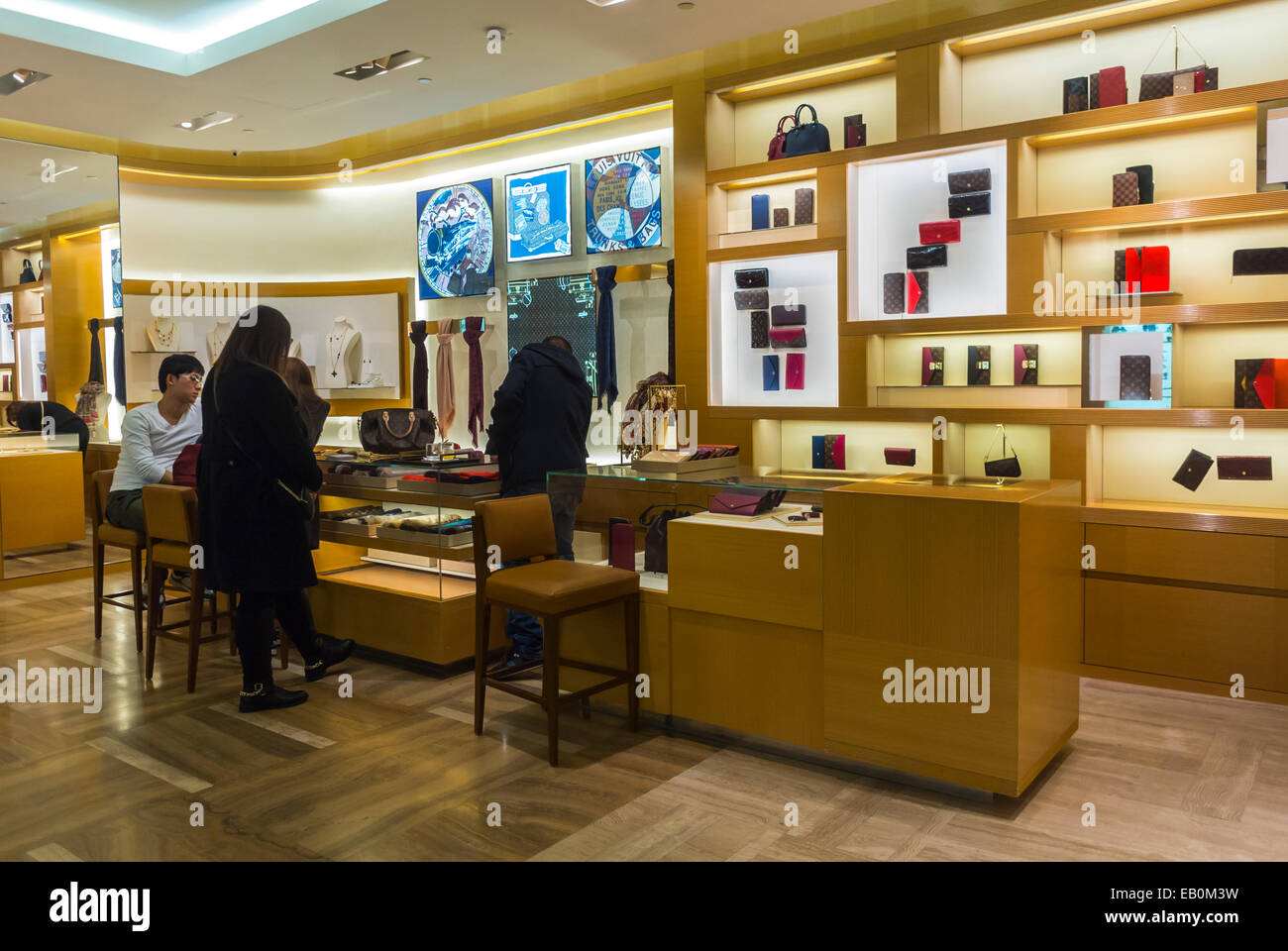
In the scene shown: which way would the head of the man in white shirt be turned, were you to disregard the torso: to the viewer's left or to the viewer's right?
to the viewer's right

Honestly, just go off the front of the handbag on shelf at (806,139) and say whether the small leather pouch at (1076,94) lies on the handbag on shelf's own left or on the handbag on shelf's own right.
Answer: on the handbag on shelf's own left

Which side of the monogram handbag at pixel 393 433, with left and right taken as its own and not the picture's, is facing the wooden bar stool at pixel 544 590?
front

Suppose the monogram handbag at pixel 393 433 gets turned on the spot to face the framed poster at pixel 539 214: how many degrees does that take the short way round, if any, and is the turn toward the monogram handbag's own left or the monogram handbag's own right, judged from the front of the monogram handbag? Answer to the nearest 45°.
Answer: approximately 135° to the monogram handbag's own left

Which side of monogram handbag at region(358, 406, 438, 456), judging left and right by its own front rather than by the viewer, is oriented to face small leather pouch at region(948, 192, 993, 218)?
left

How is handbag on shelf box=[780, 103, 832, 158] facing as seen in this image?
toward the camera

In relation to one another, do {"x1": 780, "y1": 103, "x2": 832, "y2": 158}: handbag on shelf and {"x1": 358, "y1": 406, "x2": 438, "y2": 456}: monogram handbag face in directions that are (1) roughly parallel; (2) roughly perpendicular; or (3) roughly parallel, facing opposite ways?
roughly parallel

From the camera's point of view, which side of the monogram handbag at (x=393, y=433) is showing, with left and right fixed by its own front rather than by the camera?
front

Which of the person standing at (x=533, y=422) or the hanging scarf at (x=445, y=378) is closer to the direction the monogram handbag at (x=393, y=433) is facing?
the person standing

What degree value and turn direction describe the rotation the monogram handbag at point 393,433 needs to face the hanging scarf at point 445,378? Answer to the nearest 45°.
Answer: approximately 180°

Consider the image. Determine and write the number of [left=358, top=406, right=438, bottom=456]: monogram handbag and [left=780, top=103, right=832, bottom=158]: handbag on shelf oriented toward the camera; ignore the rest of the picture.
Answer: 2

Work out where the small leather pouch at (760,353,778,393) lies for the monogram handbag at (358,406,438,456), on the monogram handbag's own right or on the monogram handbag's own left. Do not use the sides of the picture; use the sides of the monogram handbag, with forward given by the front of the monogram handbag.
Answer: on the monogram handbag's own left
